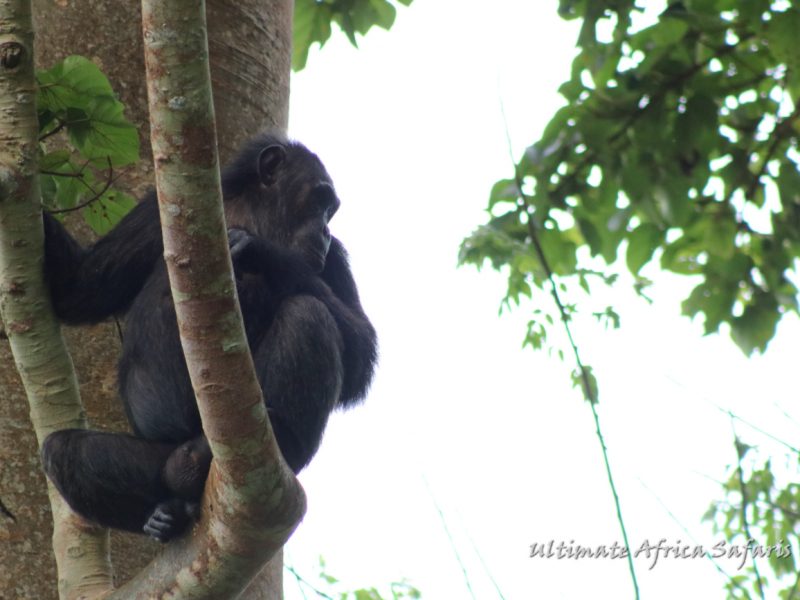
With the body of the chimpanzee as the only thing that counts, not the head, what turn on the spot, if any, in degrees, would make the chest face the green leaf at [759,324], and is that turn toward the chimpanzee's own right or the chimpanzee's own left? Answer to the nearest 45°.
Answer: approximately 45° to the chimpanzee's own left

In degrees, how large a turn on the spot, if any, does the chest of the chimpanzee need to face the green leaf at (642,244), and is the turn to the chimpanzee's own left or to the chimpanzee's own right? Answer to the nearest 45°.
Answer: approximately 45° to the chimpanzee's own left

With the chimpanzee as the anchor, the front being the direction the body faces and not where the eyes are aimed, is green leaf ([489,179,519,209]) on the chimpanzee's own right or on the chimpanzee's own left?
on the chimpanzee's own left

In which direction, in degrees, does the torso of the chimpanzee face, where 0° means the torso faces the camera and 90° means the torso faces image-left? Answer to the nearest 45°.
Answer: approximately 315°
